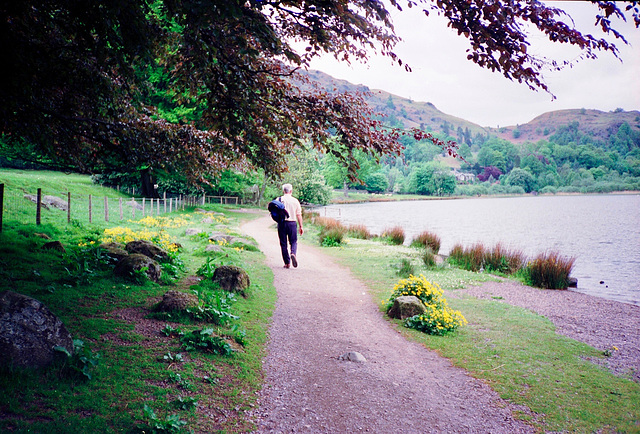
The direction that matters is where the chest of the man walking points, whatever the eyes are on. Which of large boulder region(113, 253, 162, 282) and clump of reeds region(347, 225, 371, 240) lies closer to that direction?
the clump of reeds

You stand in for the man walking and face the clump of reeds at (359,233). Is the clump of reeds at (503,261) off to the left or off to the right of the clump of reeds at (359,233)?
right

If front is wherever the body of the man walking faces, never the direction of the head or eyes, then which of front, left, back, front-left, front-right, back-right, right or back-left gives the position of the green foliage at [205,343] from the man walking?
back

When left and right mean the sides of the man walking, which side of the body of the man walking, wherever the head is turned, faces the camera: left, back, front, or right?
back

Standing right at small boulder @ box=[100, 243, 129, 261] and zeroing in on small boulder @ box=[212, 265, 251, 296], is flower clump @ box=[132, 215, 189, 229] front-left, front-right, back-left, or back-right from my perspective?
back-left

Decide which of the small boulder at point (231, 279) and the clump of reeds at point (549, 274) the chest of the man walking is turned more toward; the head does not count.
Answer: the clump of reeds

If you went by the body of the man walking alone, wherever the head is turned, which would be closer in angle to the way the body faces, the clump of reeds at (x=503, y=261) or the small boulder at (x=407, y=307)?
the clump of reeds

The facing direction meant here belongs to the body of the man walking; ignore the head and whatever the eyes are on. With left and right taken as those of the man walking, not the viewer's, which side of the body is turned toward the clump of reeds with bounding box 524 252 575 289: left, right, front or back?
right

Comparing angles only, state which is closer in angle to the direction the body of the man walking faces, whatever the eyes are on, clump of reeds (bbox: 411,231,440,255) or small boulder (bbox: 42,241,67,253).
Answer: the clump of reeds

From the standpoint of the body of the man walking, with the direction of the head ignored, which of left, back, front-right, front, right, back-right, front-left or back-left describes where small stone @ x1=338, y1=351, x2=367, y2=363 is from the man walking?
back

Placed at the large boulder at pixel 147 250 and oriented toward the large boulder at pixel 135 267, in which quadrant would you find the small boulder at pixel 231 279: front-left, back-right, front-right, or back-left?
front-left

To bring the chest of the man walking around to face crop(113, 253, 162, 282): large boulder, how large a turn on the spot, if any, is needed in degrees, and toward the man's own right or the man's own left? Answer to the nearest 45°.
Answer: approximately 135° to the man's own left

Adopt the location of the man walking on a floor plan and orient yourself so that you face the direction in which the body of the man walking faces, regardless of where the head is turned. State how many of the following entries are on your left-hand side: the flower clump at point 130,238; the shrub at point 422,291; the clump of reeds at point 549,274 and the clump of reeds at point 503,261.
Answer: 1

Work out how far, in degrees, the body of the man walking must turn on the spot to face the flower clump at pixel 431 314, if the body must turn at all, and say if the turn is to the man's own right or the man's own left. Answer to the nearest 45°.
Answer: approximately 135° to the man's own right

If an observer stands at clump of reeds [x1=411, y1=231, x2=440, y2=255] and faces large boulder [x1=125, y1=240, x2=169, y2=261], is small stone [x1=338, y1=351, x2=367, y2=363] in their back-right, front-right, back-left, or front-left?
front-left

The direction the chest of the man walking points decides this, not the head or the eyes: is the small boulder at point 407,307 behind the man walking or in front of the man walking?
behind
